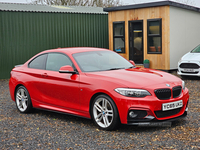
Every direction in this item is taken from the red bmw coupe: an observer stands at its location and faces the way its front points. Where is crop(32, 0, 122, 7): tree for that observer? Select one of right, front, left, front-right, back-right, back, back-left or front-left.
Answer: back-left

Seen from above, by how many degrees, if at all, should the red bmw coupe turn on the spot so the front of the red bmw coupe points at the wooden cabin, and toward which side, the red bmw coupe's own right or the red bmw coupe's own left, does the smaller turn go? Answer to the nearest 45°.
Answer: approximately 135° to the red bmw coupe's own left

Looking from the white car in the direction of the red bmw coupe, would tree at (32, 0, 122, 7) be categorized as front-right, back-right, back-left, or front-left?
back-right

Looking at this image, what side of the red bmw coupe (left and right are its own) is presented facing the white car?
left

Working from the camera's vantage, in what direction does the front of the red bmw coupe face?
facing the viewer and to the right of the viewer
